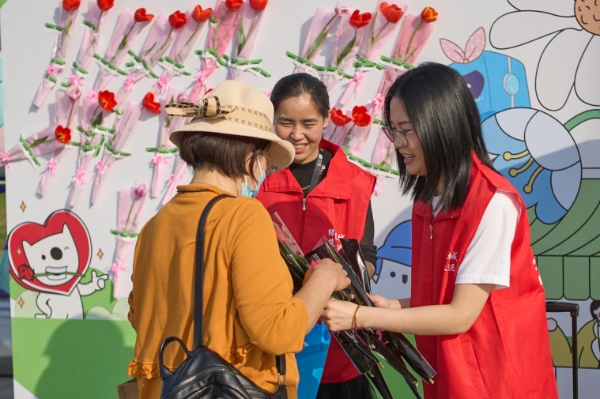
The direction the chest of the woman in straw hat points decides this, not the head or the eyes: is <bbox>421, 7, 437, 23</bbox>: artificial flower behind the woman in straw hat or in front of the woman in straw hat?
in front

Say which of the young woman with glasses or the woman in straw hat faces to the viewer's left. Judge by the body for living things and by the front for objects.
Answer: the young woman with glasses

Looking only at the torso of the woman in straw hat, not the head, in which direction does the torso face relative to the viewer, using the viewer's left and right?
facing away from the viewer and to the right of the viewer

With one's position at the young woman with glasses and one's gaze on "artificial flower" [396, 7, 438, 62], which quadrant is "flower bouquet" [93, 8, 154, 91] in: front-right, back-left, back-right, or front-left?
front-left

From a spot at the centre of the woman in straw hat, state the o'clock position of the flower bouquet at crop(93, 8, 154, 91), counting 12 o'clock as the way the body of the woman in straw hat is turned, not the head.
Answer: The flower bouquet is roughly at 10 o'clock from the woman in straw hat.

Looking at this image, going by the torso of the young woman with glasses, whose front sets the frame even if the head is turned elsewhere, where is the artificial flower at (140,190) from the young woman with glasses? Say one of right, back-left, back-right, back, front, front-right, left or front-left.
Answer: front-right

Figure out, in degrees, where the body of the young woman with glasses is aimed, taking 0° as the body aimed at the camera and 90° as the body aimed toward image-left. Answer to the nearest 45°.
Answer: approximately 90°

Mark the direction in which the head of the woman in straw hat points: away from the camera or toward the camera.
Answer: away from the camera

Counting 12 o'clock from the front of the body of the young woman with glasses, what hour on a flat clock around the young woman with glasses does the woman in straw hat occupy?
The woman in straw hat is roughly at 11 o'clock from the young woman with glasses.

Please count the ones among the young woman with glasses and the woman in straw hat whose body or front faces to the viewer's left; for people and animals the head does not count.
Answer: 1

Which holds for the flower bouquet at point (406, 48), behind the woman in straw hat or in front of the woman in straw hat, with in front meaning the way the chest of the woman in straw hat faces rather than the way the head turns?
in front

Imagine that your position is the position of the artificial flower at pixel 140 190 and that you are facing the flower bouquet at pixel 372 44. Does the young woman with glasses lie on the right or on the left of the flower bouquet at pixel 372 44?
right
